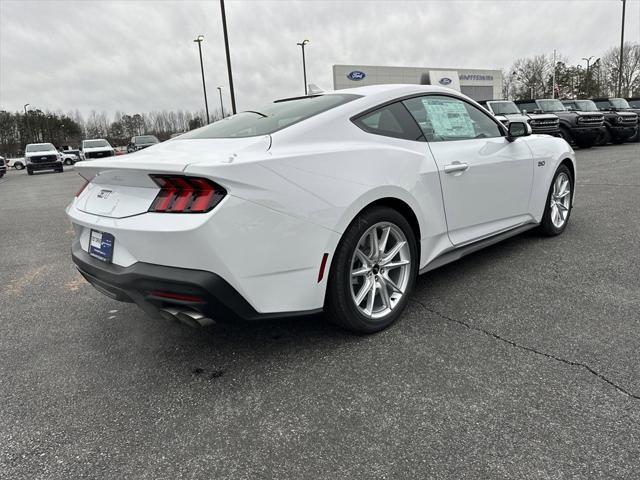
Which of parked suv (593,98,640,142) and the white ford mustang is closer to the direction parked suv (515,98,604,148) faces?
the white ford mustang

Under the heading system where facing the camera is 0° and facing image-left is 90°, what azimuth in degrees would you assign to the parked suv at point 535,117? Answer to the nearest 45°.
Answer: approximately 315°

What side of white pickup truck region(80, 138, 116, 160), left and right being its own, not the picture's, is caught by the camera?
front

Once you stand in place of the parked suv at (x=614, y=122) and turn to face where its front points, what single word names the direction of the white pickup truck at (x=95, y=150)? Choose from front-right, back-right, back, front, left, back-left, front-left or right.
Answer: back-right

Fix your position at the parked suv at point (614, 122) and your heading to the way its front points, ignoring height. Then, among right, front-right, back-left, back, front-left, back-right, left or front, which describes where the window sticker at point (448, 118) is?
front-right

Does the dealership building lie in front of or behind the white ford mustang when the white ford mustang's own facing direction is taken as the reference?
in front

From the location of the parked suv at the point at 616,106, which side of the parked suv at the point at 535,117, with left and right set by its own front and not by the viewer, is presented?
left

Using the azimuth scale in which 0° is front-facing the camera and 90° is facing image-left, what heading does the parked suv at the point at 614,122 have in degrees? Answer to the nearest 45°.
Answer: approximately 315°

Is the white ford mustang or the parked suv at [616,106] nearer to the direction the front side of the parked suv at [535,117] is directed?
the white ford mustang

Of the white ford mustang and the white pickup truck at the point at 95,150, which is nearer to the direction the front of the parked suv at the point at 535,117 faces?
the white ford mustang

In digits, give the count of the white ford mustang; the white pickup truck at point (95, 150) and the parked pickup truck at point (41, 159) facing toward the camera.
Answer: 2

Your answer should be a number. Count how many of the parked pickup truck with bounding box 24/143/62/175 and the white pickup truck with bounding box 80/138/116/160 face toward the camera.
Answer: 2
